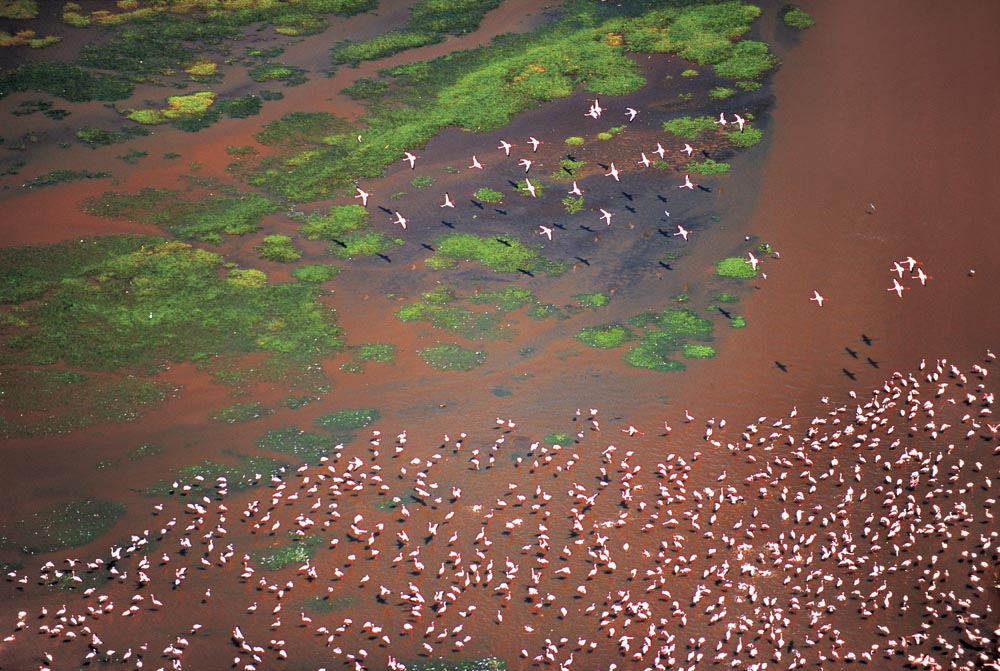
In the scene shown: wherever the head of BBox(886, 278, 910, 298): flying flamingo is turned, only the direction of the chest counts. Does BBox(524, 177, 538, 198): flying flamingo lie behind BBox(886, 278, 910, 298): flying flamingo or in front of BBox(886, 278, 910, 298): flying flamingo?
in front

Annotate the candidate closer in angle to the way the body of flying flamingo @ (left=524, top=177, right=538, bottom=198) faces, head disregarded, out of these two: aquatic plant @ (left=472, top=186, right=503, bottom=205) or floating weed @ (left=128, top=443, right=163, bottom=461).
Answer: the aquatic plant

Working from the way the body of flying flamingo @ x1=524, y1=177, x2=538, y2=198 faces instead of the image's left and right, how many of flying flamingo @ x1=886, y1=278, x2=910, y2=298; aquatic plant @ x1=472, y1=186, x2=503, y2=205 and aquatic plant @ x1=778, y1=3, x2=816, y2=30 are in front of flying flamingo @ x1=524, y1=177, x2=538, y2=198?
1

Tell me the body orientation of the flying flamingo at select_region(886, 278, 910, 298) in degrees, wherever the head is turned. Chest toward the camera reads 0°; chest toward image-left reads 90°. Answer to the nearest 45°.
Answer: approximately 90°

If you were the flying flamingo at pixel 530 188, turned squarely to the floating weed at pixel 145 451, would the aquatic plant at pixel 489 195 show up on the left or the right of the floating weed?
right

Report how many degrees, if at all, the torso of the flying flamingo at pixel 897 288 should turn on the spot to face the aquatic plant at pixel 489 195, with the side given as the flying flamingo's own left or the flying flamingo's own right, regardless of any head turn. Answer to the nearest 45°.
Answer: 0° — it already faces it

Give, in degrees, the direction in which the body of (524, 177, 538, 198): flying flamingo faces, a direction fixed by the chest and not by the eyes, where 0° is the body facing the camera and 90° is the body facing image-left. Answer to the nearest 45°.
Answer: approximately 90°

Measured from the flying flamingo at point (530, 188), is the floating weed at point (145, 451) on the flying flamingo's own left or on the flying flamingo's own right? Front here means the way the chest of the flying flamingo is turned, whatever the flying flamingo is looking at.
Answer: on the flying flamingo's own left

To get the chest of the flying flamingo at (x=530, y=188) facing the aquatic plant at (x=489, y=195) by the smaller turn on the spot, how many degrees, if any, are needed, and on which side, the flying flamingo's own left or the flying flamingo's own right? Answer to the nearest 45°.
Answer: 0° — it already faces it

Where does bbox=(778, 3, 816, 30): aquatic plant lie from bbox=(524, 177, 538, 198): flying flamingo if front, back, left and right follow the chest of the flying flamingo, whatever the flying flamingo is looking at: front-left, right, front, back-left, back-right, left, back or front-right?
back-right

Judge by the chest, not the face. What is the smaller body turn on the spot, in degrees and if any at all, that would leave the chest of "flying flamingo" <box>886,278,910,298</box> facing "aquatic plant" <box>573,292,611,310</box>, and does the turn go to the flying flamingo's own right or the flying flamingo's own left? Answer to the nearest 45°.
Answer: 0° — it already faces it

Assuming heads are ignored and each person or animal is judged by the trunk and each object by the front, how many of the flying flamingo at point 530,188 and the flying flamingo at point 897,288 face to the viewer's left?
2
